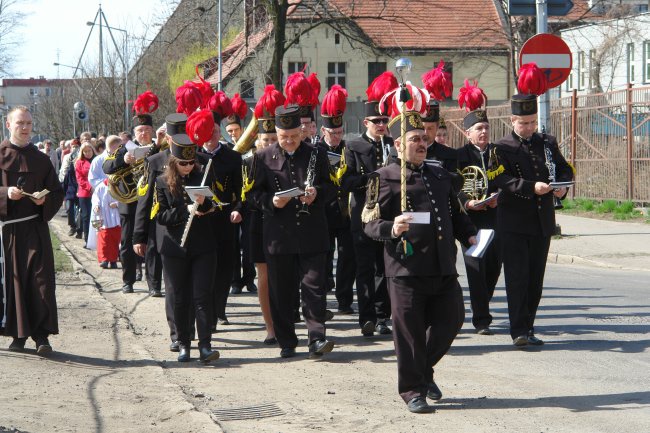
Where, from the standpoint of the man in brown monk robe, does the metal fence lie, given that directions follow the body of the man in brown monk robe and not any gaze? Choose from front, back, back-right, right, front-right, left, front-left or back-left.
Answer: back-left

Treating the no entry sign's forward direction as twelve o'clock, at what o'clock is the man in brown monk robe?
The man in brown monk robe is roughly at 1 o'clock from the no entry sign.

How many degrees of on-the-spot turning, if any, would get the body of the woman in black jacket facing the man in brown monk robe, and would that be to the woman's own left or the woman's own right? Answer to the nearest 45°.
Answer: approximately 135° to the woman's own right

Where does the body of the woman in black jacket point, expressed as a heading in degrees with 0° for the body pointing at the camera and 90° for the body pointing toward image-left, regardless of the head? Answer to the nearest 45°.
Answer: approximately 315°

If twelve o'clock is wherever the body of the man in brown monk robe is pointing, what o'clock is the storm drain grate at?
The storm drain grate is roughly at 11 o'clock from the man in brown monk robe.

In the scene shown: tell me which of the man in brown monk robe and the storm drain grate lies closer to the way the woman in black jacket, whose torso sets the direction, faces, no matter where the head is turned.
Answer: the storm drain grate

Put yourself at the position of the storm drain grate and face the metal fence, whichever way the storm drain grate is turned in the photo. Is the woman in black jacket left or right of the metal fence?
left

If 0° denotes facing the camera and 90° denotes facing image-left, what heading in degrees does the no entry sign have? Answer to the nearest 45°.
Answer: approximately 0°

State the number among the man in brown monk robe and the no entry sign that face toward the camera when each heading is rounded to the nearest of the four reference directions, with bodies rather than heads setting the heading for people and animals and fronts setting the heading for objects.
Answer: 2
